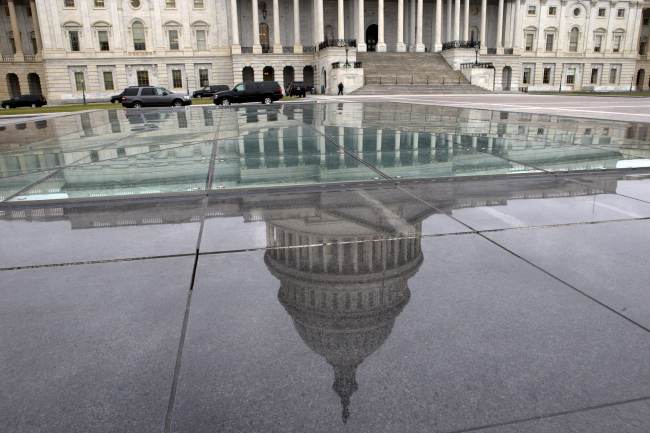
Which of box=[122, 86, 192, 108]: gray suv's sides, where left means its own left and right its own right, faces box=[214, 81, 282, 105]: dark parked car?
front

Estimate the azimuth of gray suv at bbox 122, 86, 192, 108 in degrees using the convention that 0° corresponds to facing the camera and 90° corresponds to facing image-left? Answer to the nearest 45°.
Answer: approximately 270°

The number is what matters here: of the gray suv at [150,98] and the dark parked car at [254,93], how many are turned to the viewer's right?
1

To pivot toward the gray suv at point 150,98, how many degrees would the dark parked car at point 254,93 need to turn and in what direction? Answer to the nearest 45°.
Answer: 0° — it already faces it

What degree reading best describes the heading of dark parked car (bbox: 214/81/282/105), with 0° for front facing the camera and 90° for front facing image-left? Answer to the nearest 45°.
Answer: approximately 90°
